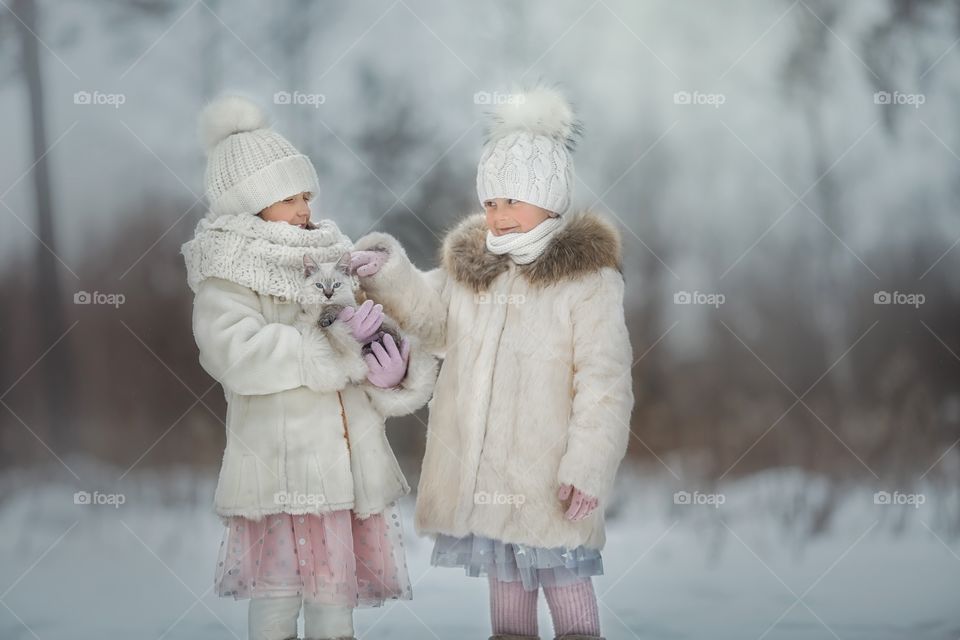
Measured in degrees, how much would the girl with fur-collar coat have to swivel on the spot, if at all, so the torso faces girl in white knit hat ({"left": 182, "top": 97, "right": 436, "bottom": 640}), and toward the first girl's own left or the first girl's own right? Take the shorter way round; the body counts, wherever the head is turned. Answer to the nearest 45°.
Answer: approximately 45° to the first girl's own right

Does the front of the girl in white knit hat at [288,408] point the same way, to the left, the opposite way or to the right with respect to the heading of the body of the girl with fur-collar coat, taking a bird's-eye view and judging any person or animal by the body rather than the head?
to the left

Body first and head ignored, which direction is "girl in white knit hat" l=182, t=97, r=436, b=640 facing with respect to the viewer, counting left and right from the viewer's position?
facing the viewer and to the right of the viewer

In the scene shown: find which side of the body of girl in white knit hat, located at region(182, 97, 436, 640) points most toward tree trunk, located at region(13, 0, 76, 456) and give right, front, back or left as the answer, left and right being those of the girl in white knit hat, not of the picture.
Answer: back

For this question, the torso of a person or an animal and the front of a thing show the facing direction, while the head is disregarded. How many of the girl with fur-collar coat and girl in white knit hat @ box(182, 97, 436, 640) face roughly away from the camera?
0

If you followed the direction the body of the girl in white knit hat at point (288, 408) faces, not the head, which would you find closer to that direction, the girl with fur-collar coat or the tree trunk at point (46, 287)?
the girl with fur-collar coat

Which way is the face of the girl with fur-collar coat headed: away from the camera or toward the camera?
toward the camera

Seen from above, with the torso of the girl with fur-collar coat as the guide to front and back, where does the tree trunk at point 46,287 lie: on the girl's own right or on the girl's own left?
on the girl's own right

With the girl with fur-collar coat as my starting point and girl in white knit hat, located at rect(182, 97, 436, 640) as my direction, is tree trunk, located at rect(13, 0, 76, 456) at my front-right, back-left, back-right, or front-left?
front-right

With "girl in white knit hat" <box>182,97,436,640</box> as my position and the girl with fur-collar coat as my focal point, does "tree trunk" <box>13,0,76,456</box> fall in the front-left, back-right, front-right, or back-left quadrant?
back-left

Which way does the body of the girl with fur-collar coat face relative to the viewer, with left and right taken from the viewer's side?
facing the viewer and to the left of the viewer

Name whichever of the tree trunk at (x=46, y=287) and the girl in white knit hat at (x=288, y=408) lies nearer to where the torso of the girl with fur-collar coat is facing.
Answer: the girl in white knit hat

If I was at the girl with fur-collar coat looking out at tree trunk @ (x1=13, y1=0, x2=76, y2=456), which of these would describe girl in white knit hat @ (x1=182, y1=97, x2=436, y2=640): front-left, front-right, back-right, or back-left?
front-left
